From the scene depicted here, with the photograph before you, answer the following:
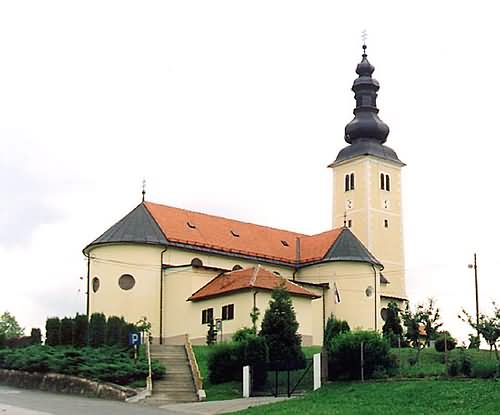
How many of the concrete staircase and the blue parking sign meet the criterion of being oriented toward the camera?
2

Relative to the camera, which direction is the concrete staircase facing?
toward the camera

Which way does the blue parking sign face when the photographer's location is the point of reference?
facing the viewer

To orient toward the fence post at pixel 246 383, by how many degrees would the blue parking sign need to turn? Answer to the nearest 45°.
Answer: approximately 45° to its left

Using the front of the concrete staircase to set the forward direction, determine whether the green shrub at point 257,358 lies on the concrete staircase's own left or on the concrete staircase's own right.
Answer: on the concrete staircase's own left

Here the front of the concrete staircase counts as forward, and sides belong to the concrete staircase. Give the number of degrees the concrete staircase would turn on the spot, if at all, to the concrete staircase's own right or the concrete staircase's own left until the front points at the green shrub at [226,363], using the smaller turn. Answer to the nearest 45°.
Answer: approximately 45° to the concrete staircase's own left

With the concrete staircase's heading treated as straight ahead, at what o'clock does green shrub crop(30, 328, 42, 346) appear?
The green shrub is roughly at 5 o'clock from the concrete staircase.

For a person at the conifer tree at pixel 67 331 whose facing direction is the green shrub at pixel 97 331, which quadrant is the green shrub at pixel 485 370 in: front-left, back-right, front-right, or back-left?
front-right

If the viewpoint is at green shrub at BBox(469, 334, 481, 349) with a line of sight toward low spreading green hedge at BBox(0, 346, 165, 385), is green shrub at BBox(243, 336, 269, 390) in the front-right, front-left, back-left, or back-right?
front-left
